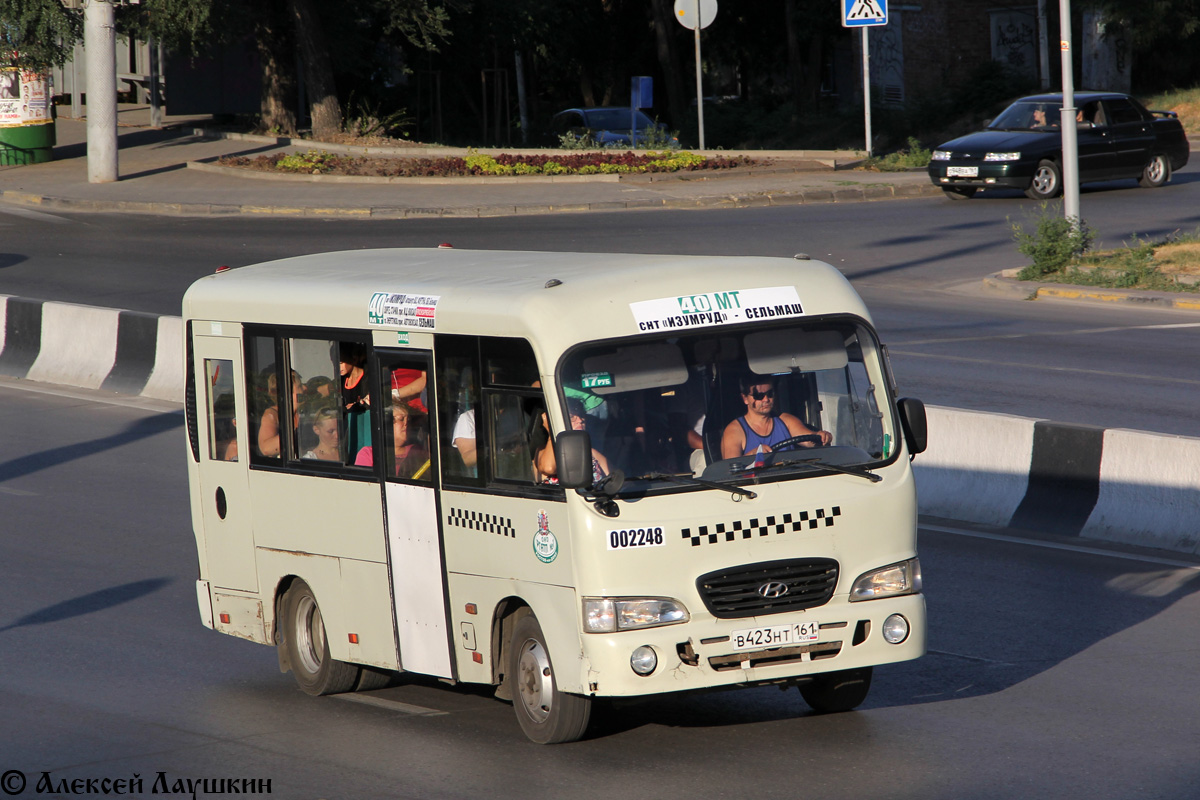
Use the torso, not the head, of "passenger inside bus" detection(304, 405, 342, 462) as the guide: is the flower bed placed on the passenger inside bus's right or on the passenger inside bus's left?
on the passenger inside bus's left

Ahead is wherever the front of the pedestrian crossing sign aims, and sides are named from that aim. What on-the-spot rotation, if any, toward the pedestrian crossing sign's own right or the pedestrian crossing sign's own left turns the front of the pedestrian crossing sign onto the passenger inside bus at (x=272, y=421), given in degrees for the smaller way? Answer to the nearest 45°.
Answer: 0° — it already faces them

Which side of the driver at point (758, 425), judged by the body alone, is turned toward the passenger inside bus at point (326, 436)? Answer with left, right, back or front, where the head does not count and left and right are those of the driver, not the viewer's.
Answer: back

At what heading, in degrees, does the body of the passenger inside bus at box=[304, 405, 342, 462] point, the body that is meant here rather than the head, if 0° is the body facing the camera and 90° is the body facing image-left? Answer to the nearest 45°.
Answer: approximately 315°

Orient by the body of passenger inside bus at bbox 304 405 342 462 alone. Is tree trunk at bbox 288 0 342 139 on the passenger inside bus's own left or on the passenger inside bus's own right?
on the passenger inside bus's own left

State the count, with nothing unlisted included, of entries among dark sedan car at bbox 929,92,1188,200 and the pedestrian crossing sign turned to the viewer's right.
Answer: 0

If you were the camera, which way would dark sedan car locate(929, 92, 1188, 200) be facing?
facing the viewer and to the left of the viewer

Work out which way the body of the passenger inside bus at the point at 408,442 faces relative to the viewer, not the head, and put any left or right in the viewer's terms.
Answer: facing the viewer and to the right of the viewer

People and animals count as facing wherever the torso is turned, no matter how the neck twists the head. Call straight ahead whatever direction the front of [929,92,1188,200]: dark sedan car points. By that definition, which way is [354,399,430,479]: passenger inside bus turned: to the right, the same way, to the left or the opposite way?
to the left
